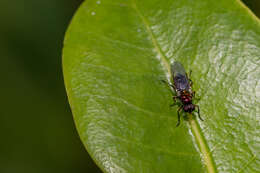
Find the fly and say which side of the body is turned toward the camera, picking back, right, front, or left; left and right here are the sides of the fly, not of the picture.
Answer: front
